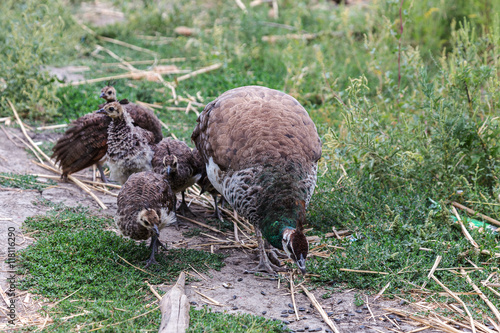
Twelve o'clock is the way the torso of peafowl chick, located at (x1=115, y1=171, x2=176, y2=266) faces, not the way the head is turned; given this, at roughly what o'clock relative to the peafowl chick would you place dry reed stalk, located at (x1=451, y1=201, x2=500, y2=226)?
The dry reed stalk is roughly at 9 o'clock from the peafowl chick.

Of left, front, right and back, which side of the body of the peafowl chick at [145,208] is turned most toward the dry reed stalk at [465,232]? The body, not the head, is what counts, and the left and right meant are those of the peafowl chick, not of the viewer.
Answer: left

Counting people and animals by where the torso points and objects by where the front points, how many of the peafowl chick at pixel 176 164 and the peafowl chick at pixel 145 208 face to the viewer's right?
0

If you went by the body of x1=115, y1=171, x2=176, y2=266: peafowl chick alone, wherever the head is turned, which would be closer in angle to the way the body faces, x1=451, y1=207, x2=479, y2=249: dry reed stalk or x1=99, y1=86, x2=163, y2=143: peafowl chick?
the dry reed stalk

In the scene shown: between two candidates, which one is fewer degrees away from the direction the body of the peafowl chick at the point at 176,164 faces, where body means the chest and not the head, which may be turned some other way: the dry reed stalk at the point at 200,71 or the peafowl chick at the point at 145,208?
the peafowl chick

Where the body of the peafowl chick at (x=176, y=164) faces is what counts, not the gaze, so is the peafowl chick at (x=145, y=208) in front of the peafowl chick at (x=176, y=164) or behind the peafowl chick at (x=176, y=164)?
in front

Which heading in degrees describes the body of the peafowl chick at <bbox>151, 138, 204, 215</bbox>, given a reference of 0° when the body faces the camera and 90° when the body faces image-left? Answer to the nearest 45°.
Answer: approximately 45°
